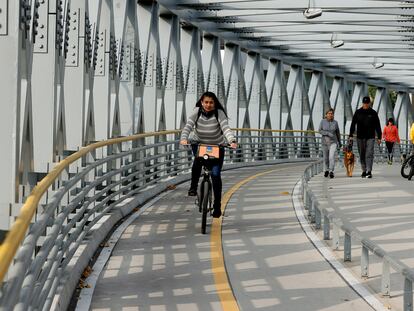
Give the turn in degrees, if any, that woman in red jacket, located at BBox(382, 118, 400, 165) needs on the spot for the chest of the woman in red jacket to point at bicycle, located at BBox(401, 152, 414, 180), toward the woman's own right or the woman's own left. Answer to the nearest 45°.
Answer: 0° — they already face it

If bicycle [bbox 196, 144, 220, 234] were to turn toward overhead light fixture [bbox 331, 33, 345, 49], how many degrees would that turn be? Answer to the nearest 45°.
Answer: approximately 180°

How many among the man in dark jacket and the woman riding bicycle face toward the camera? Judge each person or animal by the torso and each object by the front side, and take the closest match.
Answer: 2

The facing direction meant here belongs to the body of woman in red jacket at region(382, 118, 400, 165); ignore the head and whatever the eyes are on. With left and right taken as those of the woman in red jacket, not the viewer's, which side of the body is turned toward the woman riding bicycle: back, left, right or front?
front

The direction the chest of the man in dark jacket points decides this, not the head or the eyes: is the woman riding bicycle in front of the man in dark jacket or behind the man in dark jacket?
in front
